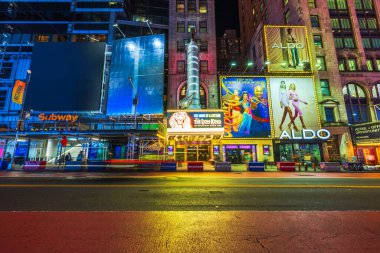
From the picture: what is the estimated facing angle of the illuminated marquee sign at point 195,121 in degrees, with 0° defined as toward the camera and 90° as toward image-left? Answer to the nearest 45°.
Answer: approximately 0°

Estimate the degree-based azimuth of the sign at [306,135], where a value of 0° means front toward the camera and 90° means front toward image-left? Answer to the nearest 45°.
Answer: approximately 0°

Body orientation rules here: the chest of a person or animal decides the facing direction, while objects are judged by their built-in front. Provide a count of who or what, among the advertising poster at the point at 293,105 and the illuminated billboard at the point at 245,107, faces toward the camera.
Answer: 2

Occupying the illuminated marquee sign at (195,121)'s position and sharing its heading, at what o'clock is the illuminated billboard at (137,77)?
The illuminated billboard is roughly at 4 o'clock from the illuminated marquee sign.

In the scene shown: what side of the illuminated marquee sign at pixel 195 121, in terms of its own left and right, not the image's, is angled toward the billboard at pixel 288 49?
left
